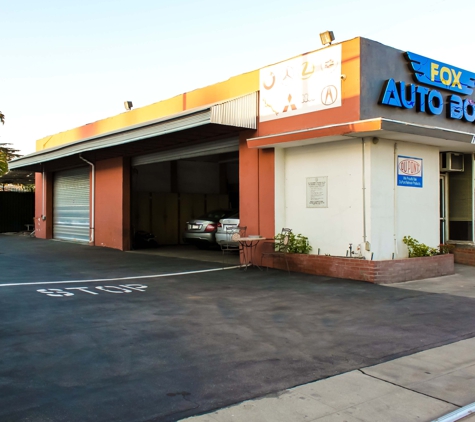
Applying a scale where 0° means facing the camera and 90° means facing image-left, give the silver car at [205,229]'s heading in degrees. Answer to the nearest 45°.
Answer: approximately 225°

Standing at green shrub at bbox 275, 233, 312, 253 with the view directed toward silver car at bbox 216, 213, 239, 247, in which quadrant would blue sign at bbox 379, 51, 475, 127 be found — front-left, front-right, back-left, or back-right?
back-right

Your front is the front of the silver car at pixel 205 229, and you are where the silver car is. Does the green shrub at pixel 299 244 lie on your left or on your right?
on your right

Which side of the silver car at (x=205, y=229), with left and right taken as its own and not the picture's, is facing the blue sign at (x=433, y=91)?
right

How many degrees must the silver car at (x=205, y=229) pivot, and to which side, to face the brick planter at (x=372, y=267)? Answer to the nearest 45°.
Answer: approximately 90° to its right
